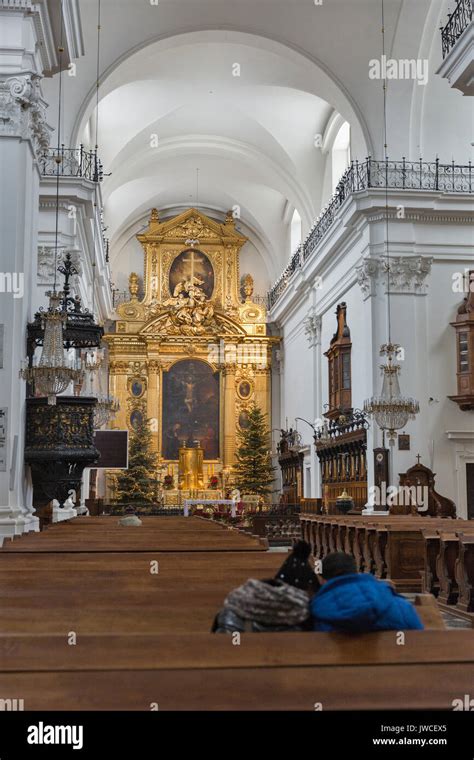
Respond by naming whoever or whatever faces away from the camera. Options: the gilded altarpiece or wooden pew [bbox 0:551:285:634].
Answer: the wooden pew

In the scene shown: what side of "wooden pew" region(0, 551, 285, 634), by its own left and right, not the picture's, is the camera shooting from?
back

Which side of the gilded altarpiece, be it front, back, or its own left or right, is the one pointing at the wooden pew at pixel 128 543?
front

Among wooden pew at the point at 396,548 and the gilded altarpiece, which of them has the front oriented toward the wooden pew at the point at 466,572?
the gilded altarpiece

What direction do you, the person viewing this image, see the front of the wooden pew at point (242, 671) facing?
facing away from the viewer

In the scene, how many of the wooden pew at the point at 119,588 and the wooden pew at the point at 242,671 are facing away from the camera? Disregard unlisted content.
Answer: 2

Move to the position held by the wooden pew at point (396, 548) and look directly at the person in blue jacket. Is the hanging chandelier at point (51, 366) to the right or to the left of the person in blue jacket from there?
right

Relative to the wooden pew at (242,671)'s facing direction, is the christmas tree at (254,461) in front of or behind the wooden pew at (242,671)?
in front

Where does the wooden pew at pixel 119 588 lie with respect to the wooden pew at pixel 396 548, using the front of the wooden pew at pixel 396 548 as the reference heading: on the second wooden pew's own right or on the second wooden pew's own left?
on the second wooden pew's own left

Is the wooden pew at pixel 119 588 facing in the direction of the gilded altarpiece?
yes

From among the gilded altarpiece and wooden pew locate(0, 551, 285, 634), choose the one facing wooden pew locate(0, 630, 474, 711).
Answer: the gilded altarpiece

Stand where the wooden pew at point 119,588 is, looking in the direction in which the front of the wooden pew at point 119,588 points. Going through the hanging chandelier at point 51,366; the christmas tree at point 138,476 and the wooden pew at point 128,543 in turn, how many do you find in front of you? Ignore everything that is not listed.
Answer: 3

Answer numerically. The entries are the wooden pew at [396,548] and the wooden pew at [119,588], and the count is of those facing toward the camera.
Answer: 0

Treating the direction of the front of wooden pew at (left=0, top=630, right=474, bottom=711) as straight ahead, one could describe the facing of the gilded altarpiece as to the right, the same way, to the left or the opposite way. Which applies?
the opposite way

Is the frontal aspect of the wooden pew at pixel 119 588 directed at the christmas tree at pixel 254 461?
yes
